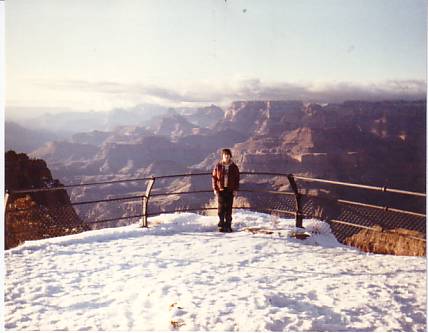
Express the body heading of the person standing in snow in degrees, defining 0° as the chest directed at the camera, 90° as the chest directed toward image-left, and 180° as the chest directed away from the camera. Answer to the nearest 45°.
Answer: approximately 0°
